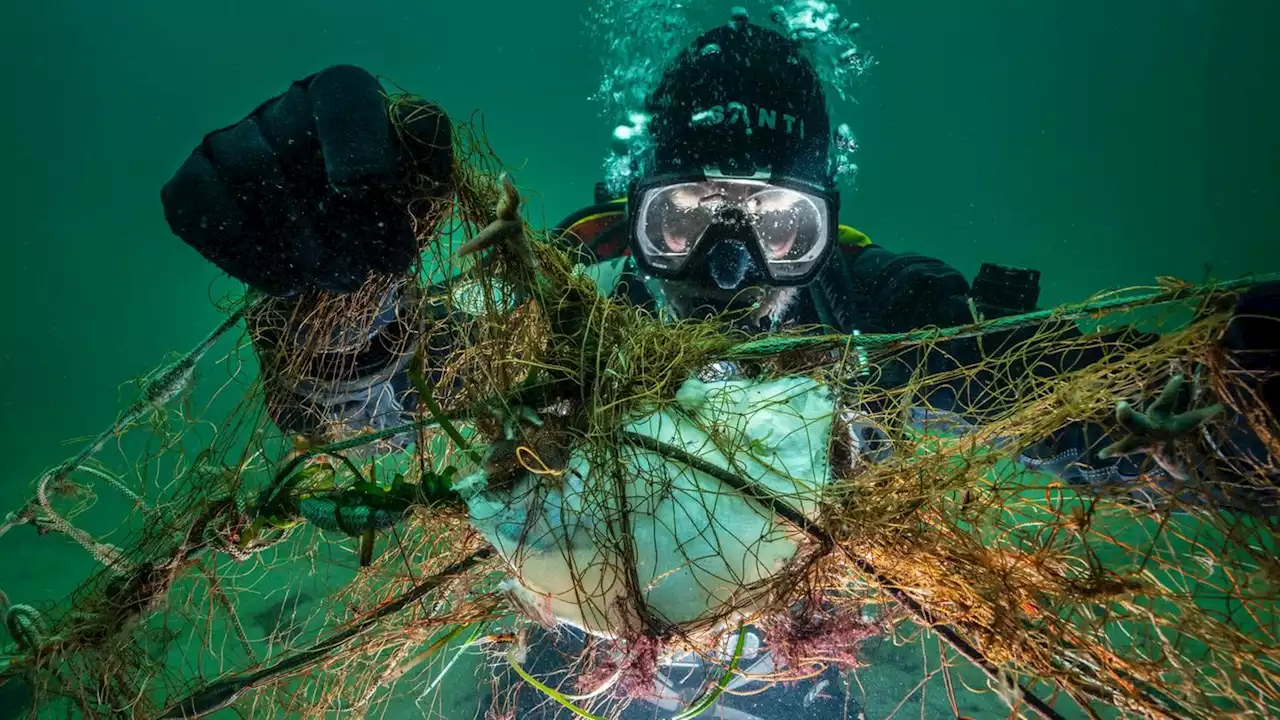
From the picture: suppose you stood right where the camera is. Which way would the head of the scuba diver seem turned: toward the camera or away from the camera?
toward the camera

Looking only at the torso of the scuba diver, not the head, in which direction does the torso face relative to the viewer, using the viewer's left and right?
facing the viewer
